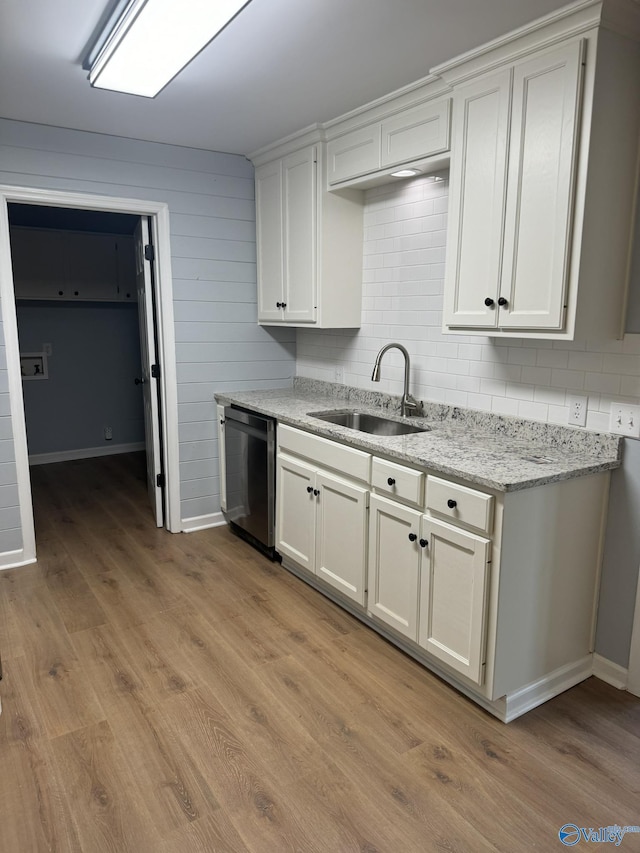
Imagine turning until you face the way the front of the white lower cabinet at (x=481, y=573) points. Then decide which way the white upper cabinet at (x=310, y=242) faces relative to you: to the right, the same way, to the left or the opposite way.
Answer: the same way

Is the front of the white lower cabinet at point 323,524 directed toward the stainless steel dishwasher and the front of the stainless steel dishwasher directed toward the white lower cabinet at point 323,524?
no

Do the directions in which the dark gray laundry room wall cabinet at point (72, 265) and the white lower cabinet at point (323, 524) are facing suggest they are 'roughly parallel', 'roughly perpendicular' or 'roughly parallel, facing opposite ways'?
roughly perpendicular

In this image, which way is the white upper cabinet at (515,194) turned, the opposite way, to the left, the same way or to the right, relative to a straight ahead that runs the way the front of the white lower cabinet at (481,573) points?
the same way

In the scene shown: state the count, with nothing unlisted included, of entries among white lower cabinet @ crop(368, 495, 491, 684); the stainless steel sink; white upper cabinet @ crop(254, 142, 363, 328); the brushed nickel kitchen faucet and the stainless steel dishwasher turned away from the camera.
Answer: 0

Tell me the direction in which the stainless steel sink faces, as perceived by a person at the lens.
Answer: facing the viewer and to the left of the viewer

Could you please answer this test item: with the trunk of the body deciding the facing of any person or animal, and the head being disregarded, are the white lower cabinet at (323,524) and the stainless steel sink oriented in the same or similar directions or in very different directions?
same or similar directions

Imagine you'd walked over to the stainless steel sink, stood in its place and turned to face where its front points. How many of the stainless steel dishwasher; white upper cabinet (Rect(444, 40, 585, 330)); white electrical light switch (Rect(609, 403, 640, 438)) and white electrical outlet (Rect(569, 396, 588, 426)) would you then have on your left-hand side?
3

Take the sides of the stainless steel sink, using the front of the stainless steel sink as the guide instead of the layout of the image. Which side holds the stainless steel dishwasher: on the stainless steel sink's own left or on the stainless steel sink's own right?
on the stainless steel sink's own right

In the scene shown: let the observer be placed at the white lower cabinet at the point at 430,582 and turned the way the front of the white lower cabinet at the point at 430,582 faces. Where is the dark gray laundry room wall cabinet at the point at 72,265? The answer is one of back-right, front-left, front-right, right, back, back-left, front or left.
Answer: right

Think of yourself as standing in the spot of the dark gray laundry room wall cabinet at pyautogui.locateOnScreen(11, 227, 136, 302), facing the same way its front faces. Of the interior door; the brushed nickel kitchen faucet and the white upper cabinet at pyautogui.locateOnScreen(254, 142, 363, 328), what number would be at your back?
0

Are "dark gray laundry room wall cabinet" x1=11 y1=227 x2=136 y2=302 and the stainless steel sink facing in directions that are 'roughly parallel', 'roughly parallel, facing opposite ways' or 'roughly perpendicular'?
roughly perpendicular

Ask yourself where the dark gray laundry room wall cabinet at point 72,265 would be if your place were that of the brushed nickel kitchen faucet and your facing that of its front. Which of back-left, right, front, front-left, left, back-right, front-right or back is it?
right

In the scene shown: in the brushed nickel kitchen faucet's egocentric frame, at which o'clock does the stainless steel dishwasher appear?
The stainless steel dishwasher is roughly at 2 o'clock from the brushed nickel kitchen faucet.

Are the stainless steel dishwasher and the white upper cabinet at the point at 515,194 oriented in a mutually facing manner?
no

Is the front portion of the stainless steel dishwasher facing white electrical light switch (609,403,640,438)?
no

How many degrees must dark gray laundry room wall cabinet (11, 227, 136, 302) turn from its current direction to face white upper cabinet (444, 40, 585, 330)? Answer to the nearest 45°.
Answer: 0° — it already faces it

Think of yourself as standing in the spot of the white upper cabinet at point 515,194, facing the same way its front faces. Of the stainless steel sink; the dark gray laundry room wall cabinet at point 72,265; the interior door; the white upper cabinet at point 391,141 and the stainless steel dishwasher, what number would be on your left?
0

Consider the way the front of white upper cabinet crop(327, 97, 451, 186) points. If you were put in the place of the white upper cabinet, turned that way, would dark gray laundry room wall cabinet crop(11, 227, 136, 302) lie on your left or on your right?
on your right
